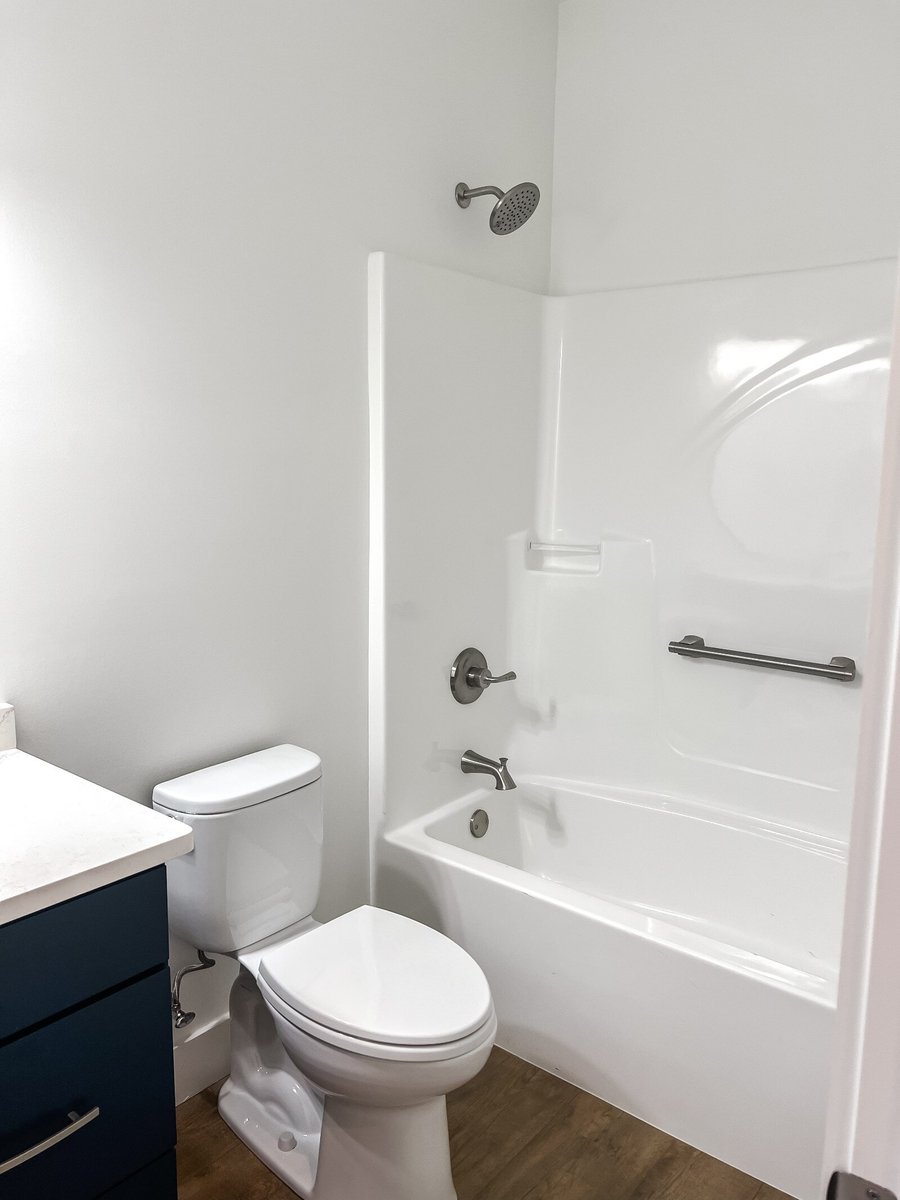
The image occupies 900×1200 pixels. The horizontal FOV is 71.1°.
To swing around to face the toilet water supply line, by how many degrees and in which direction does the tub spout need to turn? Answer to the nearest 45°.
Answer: approximately 90° to its right

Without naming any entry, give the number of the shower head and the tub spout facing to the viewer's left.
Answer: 0

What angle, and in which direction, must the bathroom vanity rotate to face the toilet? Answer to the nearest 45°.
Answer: approximately 90° to its left

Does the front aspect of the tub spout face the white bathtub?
yes

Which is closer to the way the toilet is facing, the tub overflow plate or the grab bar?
the grab bar

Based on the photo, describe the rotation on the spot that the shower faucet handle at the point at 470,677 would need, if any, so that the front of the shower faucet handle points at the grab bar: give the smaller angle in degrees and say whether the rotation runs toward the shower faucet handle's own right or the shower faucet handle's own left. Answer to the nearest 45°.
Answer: approximately 45° to the shower faucet handle's own left

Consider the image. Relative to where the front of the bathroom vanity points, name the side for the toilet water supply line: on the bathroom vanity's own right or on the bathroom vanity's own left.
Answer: on the bathroom vanity's own left

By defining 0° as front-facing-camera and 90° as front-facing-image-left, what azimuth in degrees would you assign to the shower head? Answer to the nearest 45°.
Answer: approximately 315°
